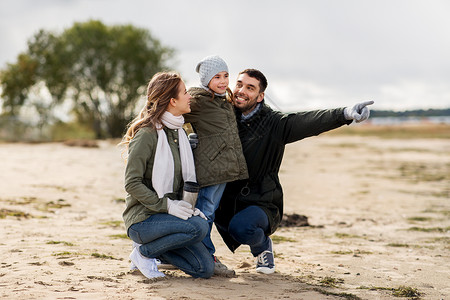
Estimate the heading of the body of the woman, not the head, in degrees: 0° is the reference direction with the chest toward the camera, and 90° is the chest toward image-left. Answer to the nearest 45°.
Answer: approximately 270°

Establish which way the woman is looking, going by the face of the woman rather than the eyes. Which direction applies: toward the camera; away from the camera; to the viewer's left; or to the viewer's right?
to the viewer's right

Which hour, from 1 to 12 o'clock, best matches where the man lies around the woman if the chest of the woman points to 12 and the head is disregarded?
The man is roughly at 11 o'clock from the woman.

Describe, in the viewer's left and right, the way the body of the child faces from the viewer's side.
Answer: facing the viewer and to the right of the viewer

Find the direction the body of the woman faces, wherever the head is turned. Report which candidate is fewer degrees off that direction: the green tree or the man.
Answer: the man

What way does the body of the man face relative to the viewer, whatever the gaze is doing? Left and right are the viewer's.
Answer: facing the viewer and to the left of the viewer

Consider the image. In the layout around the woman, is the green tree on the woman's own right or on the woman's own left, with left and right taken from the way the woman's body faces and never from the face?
on the woman's own left

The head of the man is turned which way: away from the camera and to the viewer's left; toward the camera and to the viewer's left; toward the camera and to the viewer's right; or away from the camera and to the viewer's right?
toward the camera and to the viewer's left

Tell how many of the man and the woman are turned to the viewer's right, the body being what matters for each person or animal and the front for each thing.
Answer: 1

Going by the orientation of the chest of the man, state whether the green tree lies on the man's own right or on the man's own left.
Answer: on the man's own right

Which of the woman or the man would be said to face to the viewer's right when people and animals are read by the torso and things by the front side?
the woman
